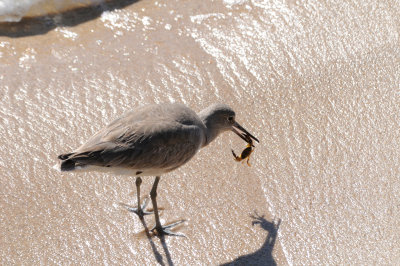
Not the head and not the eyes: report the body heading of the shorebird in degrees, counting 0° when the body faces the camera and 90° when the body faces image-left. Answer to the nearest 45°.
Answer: approximately 270°
